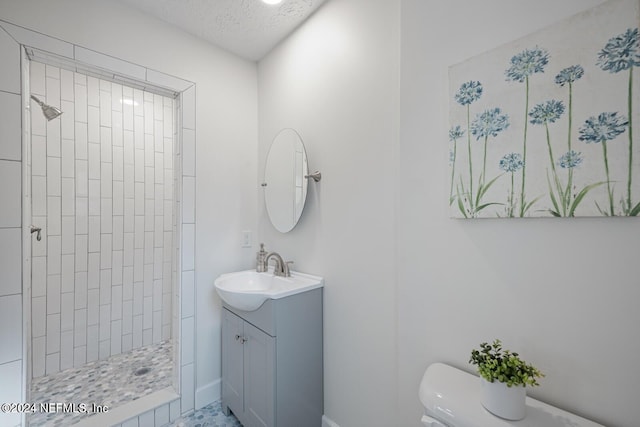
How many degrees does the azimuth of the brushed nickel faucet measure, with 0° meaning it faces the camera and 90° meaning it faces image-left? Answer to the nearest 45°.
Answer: approximately 45°

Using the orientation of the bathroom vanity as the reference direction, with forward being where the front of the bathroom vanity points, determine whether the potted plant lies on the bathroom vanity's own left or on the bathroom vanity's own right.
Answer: on the bathroom vanity's own left

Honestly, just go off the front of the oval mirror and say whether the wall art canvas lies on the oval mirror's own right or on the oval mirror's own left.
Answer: on the oval mirror's own left

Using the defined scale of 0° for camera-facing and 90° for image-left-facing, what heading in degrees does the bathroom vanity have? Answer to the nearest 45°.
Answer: approximately 45°
